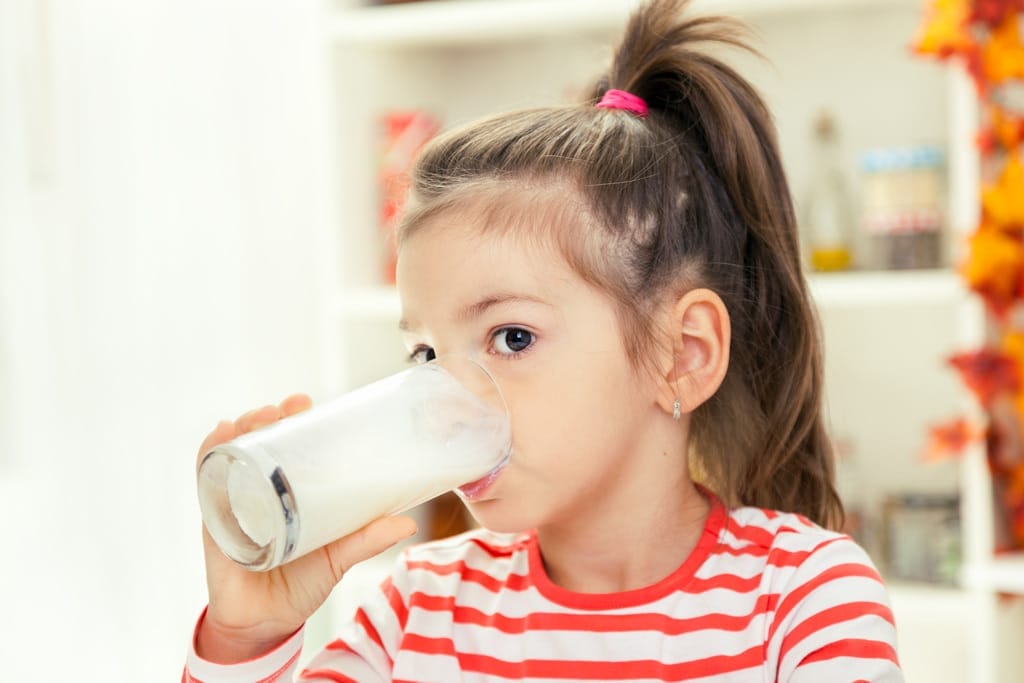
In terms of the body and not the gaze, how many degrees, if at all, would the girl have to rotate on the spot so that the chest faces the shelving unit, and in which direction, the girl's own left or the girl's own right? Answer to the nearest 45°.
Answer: approximately 135° to the girl's own right

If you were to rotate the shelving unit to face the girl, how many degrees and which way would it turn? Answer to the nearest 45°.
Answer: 0° — it already faces them

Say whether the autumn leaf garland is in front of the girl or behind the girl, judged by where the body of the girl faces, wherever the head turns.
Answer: behind

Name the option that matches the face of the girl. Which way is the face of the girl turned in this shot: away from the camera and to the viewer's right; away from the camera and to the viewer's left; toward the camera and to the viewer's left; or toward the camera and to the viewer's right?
toward the camera and to the viewer's left

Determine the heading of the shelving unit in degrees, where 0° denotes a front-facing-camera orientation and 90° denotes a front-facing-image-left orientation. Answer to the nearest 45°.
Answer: approximately 0°

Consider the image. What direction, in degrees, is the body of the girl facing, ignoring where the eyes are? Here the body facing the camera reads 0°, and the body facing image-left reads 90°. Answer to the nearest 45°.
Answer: approximately 45°

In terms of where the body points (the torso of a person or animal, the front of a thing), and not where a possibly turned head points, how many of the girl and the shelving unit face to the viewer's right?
0
